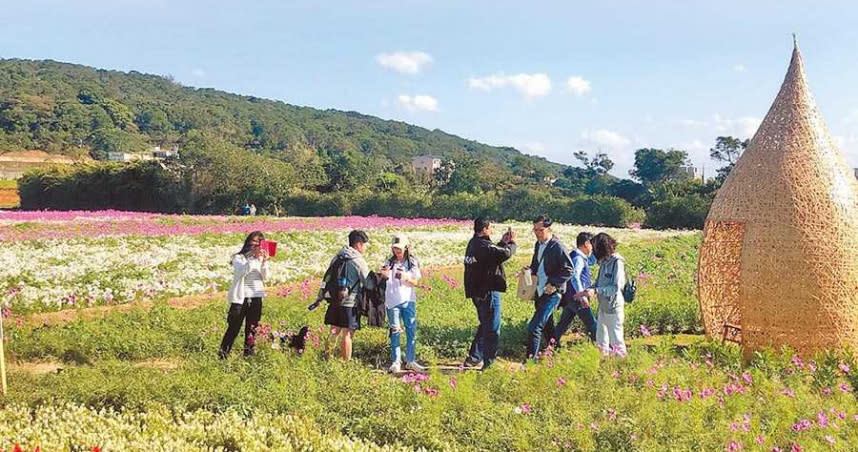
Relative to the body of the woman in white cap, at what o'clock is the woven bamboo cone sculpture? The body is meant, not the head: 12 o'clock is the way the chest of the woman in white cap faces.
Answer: The woven bamboo cone sculpture is roughly at 9 o'clock from the woman in white cap.

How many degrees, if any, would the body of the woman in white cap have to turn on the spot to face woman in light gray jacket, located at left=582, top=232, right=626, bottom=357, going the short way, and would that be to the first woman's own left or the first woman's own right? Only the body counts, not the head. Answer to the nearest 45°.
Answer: approximately 90° to the first woman's own left

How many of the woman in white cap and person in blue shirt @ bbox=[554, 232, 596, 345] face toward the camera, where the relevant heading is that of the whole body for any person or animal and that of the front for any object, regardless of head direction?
1

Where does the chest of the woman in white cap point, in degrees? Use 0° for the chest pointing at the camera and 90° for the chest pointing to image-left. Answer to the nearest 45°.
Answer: approximately 0°

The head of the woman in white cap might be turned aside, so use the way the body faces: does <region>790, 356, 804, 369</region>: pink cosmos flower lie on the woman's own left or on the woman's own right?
on the woman's own left

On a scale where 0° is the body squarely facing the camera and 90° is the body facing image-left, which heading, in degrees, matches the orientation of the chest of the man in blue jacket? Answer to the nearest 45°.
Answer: approximately 45°

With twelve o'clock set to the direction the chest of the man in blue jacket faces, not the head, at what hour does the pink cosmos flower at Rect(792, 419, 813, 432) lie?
The pink cosmos flower is roughly at 9 o'clock from the man in blue jacket.

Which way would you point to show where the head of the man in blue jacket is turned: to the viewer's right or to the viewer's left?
to the viewer's left
